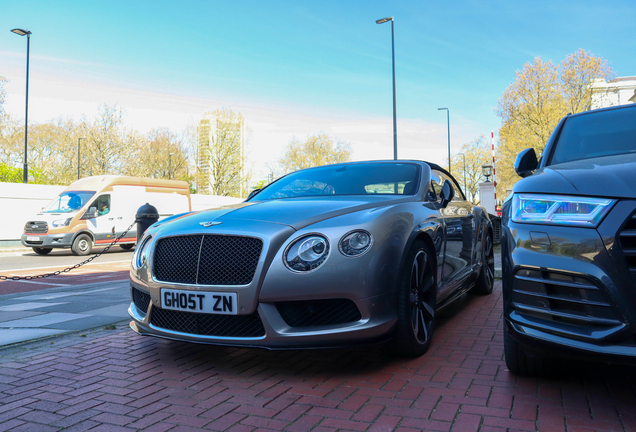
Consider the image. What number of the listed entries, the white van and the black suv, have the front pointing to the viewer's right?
0

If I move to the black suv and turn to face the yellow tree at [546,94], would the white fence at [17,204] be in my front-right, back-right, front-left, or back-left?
front-left

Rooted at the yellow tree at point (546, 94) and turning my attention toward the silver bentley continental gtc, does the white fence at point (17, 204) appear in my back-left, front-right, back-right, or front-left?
front-right

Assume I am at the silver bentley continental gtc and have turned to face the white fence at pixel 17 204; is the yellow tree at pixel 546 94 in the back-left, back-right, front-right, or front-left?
front-right

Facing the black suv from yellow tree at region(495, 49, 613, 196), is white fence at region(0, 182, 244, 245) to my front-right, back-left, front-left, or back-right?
front-right

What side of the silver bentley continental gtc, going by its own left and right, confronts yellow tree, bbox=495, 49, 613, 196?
back

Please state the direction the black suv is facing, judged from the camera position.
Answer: facing the viewer

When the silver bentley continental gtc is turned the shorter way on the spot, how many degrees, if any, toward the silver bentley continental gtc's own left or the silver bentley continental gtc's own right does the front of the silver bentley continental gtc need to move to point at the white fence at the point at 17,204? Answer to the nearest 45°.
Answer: approximately 90° to the silver bentley continental gtc's own right

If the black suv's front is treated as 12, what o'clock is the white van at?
The white van is roughly at 4 o'clock from the black suv.

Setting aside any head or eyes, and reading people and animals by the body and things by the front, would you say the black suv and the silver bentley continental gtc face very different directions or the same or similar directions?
same or similar directions

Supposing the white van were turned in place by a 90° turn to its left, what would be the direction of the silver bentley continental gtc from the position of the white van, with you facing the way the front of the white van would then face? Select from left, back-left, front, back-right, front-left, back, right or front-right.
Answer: front-right

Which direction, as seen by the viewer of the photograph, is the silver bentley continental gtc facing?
facing the viewer and to the left of the viewer

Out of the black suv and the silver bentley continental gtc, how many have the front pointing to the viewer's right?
0

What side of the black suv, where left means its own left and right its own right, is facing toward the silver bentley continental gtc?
right

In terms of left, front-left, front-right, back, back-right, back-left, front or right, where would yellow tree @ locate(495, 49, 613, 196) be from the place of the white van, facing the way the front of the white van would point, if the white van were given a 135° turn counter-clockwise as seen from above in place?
front

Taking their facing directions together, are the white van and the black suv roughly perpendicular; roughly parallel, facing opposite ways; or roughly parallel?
roughly parallel
